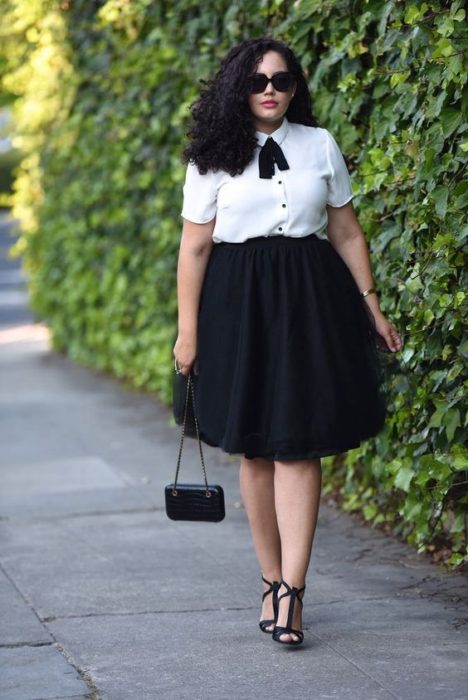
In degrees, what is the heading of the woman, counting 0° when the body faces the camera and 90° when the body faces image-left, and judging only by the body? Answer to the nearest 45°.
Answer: approximately 0°
